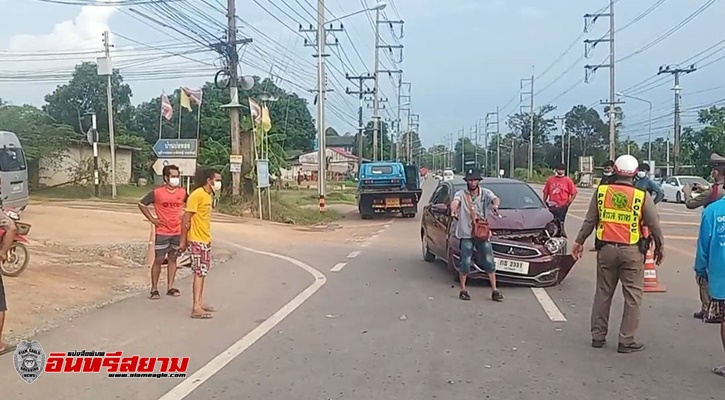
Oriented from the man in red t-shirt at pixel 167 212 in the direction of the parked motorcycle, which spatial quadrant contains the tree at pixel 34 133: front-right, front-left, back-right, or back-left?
front-right

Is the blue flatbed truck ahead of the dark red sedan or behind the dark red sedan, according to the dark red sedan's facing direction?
behind

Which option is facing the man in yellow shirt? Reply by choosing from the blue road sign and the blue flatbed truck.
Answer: the blue road sign

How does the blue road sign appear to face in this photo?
toward the camera

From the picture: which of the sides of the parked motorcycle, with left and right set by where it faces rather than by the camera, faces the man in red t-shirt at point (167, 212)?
front

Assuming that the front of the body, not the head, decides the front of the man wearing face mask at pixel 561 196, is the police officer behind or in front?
in front

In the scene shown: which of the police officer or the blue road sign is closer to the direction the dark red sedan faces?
the police officer

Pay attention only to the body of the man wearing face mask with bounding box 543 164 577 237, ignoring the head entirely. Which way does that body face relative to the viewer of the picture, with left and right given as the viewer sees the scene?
facing the viewer
